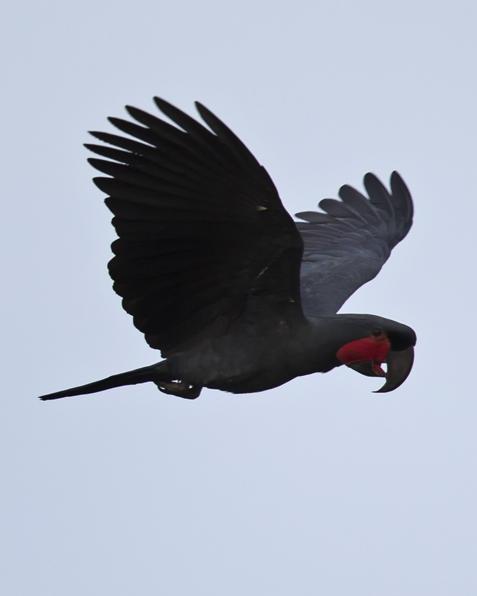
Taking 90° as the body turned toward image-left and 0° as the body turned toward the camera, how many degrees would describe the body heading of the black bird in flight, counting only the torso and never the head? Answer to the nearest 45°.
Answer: approximately 270°
